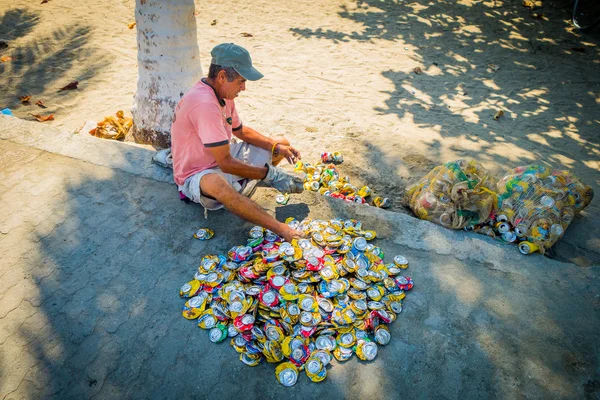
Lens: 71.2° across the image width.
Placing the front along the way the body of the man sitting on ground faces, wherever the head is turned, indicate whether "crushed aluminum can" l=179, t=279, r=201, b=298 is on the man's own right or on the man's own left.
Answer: on the man's own right

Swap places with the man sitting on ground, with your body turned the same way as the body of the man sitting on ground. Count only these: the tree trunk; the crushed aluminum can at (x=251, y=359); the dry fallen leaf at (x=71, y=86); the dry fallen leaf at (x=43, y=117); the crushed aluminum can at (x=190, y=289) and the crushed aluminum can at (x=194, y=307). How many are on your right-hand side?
3

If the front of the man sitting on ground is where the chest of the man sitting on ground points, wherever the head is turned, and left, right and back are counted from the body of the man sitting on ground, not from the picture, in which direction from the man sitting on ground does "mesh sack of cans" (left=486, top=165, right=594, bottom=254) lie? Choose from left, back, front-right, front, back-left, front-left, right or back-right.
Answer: front

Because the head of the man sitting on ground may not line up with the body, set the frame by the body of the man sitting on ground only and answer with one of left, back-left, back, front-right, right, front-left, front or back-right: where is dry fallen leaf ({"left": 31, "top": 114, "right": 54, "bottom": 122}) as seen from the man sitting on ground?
back-left

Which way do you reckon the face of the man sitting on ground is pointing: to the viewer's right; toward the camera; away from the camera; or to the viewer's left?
to the viewer's right

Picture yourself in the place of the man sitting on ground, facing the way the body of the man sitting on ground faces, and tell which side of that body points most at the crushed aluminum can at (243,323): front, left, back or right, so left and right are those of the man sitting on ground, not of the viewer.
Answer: right

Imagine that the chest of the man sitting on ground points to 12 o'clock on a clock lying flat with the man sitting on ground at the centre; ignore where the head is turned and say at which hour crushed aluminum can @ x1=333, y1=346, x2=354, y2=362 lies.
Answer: The crushed aluminum can is roughly at 2 o'clock from the man sitting on ground.

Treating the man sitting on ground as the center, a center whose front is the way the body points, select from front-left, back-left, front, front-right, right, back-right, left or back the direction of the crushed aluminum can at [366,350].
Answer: front-right

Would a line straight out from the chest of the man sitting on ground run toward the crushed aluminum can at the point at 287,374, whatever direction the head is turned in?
no

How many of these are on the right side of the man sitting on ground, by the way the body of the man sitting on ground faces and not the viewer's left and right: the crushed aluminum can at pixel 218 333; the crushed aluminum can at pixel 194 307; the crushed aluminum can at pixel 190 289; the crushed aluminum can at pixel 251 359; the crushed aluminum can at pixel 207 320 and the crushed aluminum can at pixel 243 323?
6

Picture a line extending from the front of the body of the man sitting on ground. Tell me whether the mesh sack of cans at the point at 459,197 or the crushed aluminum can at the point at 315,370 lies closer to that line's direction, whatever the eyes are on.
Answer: the mesh sack of cans

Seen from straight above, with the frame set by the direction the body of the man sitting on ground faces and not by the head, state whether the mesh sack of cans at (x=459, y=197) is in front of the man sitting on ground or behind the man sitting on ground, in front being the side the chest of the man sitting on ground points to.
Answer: in front

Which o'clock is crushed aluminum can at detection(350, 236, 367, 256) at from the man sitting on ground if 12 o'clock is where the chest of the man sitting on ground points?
The crushed aluminum can is roughly at 1 o'clock from the man sitting on ground.

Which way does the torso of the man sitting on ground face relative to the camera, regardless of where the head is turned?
to the viewer's right

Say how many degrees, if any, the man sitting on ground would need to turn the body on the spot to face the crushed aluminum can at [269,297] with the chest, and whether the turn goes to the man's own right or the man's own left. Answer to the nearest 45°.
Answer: approximately 90° to the man's own right

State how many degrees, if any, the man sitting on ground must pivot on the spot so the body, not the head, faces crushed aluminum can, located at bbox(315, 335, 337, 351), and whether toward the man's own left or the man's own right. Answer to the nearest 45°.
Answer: approximately 45° to the man's own right

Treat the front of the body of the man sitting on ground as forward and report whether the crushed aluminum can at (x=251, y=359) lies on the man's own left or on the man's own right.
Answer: on the man's own right

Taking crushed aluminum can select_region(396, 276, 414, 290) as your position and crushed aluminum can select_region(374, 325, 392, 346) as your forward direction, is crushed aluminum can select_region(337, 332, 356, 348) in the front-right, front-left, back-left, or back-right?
front-right

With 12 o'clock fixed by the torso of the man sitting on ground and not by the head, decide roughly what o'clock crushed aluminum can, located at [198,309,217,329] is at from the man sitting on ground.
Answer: The crushed aluminum can is roughly at 3 o'clock from the man sitting on ground.

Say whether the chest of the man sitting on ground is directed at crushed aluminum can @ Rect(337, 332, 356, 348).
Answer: no

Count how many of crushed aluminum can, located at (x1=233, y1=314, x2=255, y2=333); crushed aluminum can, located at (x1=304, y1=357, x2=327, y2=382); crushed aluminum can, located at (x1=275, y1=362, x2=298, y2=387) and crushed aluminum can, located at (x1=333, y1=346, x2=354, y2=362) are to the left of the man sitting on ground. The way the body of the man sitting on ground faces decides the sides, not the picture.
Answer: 0
